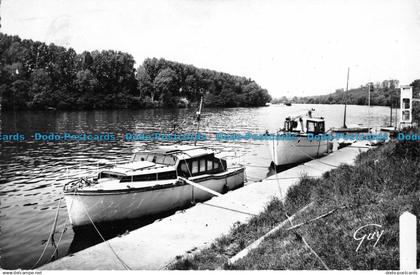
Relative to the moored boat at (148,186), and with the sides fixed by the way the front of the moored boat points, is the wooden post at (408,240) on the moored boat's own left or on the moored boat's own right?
on the moored boat's own left

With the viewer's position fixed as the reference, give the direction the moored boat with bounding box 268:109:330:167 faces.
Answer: facing the viewer and to the left of the viewer

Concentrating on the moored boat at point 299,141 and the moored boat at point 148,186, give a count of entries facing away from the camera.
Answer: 0

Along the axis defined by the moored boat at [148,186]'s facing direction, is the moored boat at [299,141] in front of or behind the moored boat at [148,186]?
behind

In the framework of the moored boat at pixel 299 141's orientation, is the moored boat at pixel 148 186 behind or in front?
in front

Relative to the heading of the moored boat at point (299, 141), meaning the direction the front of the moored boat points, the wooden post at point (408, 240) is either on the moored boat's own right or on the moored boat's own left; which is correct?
on the moored boat's own left
